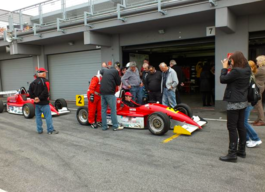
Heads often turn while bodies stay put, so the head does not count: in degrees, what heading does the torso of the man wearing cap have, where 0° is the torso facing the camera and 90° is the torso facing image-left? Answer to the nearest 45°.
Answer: approximately 315°

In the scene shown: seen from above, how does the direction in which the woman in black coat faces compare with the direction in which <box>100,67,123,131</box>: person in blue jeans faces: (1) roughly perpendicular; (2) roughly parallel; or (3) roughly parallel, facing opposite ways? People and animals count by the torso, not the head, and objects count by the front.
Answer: roughly perpendicular

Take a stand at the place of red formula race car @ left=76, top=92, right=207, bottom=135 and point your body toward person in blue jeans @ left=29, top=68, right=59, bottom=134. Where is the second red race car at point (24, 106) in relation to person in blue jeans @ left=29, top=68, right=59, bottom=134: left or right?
right

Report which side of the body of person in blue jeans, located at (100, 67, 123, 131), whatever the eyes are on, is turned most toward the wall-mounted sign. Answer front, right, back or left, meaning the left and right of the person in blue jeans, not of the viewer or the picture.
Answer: front

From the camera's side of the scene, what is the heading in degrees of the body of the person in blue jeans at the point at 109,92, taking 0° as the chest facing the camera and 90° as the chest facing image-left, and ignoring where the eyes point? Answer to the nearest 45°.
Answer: approximately 225°

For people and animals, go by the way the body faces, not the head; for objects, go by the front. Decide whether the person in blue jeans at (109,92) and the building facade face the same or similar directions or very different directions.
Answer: very different directions

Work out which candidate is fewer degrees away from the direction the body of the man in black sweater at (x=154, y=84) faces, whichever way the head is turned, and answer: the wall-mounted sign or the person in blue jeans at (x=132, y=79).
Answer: the person in blue jeans

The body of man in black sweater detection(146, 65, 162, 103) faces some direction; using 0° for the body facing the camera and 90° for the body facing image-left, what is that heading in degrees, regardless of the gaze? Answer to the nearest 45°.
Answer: approximately 45°

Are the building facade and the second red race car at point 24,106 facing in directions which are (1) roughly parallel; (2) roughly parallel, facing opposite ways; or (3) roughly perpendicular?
roughly perpendicular

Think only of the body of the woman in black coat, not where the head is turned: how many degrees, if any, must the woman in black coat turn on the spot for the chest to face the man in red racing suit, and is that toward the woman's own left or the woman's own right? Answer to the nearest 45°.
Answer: approximately 45° to the woman's own right

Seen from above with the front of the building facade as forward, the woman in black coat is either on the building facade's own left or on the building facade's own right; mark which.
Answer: on the building facade's own left

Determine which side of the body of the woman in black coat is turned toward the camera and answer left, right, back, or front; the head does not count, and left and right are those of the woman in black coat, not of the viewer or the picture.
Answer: left

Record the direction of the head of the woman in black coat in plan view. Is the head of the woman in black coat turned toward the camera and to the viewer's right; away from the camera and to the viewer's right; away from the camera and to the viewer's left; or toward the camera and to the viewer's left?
away from the camera and to the viewer's left
